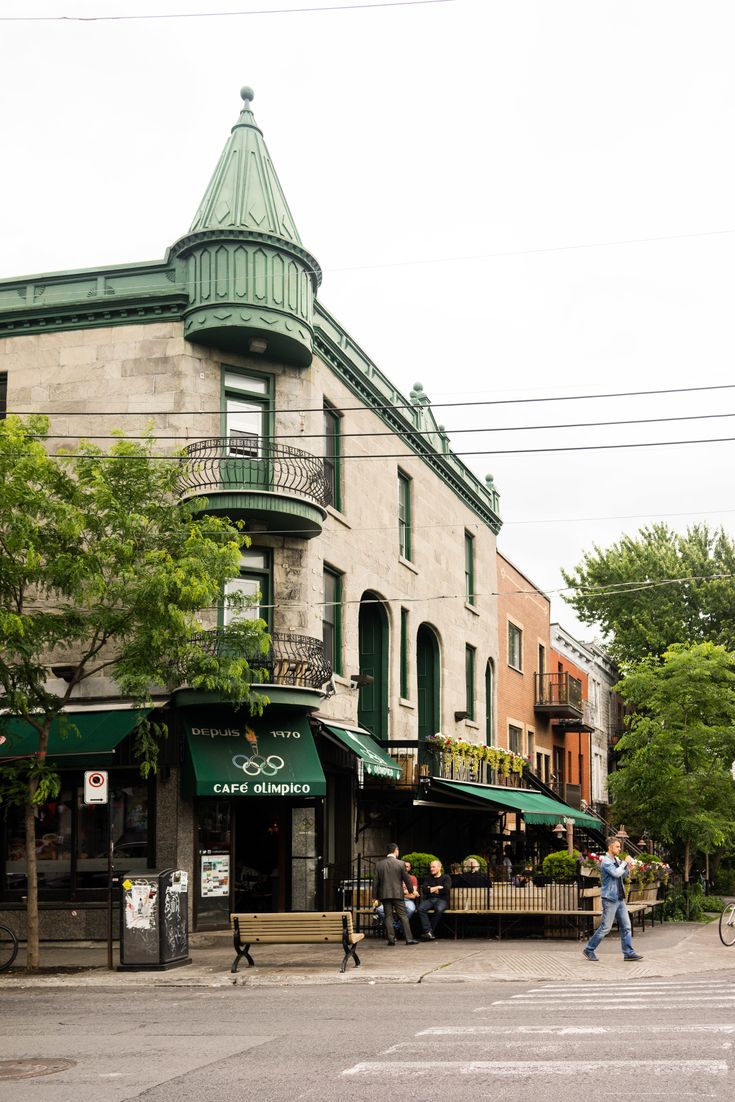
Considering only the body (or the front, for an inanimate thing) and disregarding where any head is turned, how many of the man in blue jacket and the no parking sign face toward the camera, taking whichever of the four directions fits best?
1

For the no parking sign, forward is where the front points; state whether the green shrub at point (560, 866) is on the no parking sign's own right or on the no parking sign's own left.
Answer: on the no parking sign's own left
